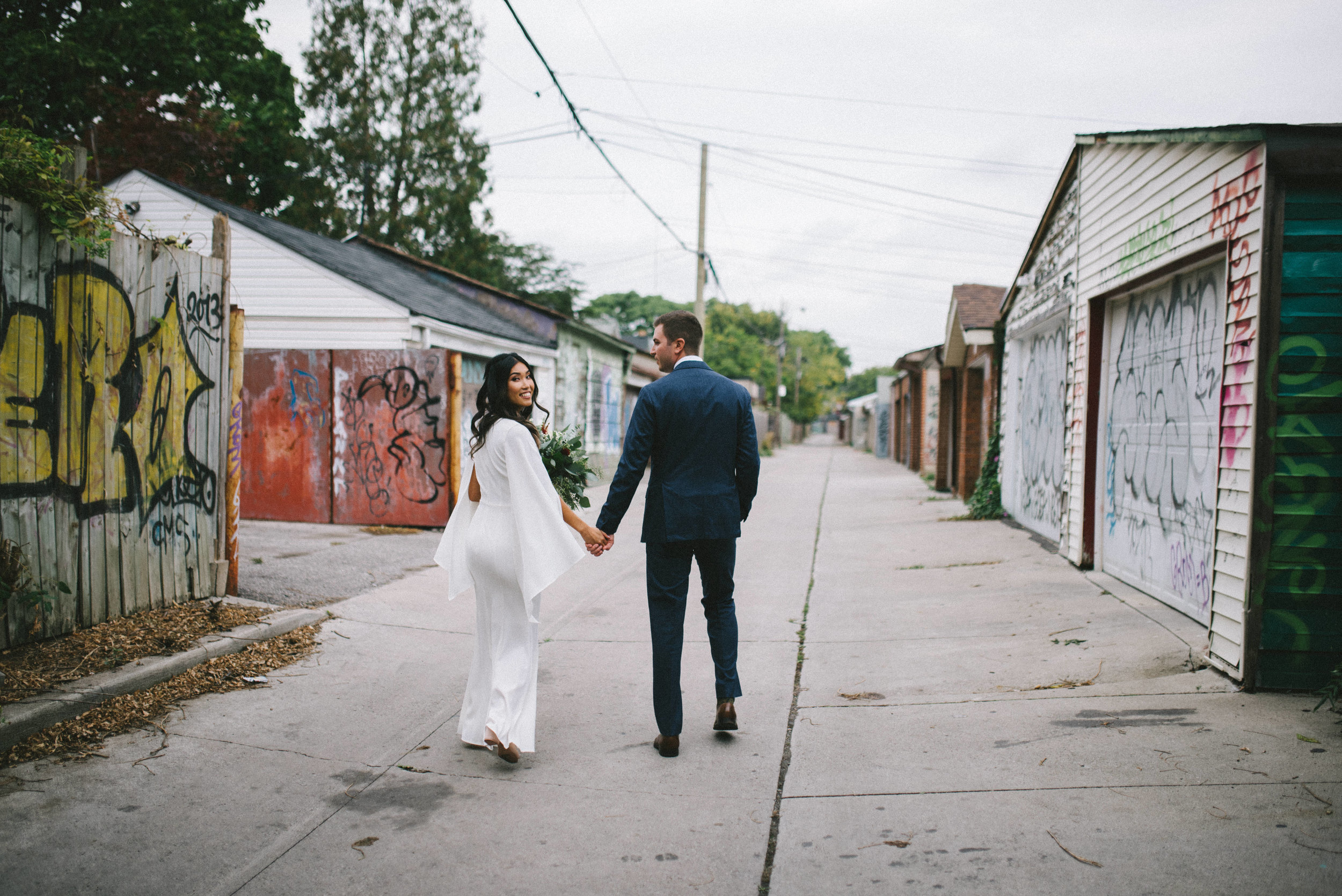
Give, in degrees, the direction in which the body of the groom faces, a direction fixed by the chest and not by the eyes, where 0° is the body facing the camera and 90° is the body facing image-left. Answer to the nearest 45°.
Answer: approximately 180°

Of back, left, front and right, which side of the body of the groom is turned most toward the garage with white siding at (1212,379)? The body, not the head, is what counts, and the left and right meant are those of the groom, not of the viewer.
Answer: right

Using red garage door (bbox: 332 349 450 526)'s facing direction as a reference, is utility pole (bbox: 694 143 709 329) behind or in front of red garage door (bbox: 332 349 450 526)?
behind

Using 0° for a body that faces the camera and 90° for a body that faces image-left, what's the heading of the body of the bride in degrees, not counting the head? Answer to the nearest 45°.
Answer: approximately 225°

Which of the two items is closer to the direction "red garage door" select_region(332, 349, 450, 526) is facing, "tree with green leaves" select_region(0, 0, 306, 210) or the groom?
the groom

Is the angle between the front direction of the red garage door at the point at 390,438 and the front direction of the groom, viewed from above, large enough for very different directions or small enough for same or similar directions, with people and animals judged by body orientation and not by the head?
very different directions

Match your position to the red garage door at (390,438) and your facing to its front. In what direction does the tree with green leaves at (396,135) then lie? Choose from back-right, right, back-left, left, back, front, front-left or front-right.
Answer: back

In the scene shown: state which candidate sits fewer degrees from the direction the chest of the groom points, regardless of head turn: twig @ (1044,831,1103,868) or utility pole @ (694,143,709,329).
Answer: the utility pole

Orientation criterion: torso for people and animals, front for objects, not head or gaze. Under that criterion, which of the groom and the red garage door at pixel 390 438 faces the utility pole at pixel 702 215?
the groom
